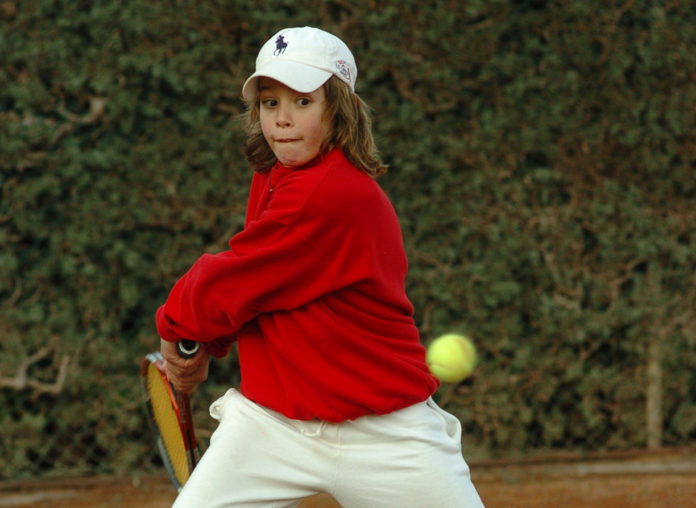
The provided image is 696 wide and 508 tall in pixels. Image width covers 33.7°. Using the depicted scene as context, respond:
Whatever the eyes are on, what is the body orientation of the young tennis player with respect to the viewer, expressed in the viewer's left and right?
facing the viewer and to the left of the viewer
